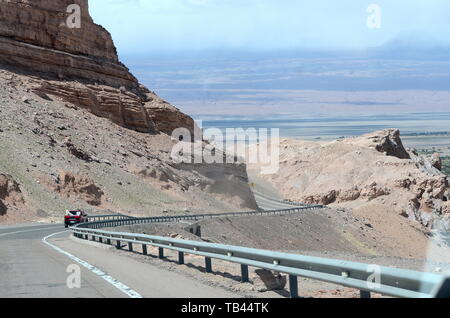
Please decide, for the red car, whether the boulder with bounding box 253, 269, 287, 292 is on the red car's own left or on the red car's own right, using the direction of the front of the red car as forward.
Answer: on the red car's own right

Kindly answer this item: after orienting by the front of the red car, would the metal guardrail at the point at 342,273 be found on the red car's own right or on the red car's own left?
on the red car's own right

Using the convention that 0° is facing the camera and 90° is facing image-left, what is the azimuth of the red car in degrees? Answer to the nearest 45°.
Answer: approximately 225°
